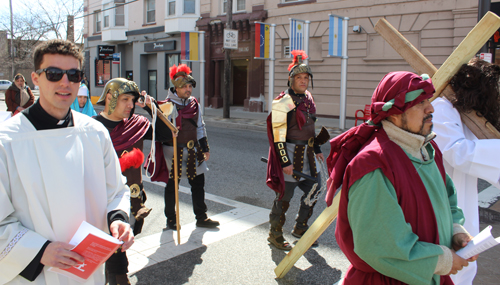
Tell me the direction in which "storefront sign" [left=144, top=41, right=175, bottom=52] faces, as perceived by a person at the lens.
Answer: facing the viewer and to the left of the viewer

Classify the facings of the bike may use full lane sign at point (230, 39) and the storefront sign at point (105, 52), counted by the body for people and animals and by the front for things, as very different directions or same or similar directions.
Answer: same or similar directions

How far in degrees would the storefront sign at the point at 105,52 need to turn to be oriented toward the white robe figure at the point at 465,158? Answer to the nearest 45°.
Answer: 0° — it already faces it

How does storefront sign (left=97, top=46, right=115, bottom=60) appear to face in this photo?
toward the camera

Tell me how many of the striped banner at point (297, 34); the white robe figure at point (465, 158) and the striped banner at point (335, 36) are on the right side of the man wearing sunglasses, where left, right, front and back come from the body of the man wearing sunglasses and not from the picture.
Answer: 0

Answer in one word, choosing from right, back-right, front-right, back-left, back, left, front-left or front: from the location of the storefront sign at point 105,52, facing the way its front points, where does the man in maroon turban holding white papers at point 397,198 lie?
front

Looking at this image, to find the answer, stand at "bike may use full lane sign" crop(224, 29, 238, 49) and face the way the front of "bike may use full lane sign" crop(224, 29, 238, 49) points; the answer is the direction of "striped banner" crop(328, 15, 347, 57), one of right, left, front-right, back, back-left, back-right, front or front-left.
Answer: front-left

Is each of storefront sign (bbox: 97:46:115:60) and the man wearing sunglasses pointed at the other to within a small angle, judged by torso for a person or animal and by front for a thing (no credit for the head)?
no

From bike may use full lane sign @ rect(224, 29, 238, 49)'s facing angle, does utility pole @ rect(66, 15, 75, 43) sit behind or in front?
behind

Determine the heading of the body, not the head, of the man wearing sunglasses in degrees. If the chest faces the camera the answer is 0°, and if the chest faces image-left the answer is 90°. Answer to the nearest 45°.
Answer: approximately 315°

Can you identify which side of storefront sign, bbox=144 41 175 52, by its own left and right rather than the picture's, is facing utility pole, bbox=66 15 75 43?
right

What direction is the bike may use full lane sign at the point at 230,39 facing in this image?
toward the camera

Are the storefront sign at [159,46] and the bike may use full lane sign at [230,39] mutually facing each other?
no

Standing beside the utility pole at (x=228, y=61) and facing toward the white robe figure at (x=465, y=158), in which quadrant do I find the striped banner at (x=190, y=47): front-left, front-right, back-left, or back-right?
back-right
